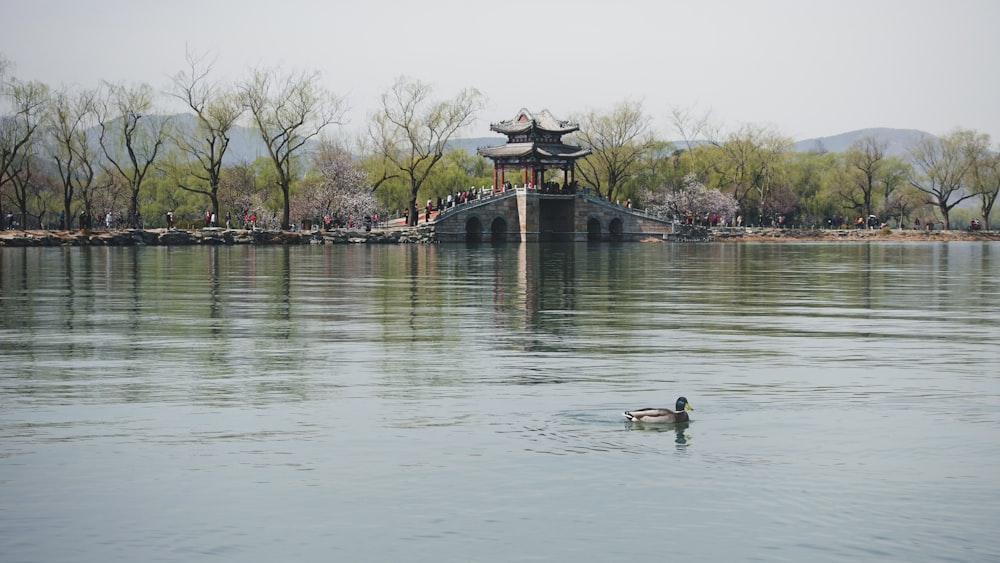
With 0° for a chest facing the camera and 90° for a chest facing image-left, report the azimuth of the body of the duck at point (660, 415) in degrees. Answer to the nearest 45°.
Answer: approximately 270°
